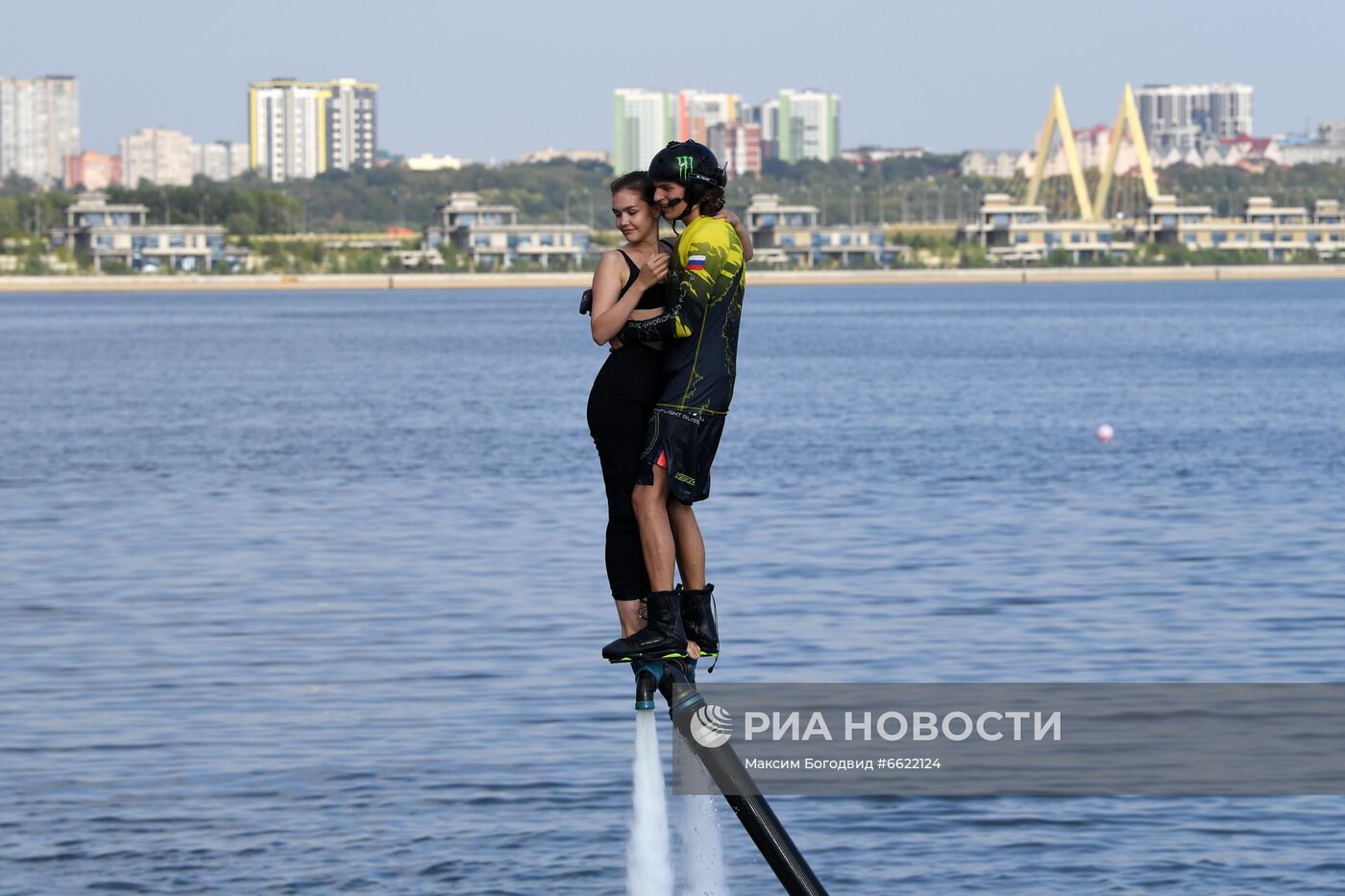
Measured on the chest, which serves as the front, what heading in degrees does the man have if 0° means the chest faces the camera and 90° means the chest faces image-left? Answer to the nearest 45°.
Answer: approximately 90°

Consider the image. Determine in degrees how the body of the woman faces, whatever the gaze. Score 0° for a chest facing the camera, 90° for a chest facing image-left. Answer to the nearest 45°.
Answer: approximately 315°
